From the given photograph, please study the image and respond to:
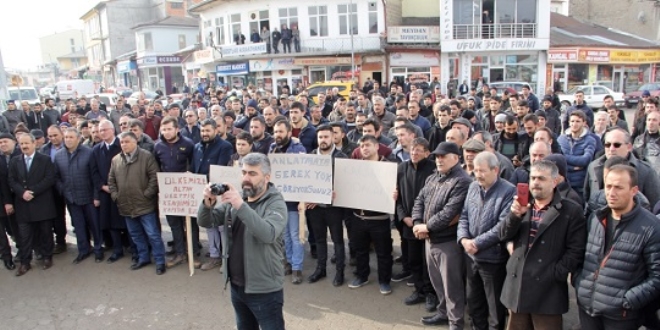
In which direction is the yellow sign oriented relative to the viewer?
toward the camera

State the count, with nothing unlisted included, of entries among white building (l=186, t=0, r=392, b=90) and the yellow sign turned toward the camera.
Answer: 2

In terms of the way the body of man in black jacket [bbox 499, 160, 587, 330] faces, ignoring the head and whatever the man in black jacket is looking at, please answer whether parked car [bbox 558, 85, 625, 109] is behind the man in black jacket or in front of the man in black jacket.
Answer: behind

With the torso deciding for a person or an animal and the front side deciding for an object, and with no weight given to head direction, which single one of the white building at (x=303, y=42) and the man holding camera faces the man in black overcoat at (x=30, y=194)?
the white building

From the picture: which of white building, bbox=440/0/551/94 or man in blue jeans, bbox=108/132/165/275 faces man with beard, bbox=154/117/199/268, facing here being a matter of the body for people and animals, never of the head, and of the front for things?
the white building

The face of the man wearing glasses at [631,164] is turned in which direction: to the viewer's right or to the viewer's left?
to the viewer's left

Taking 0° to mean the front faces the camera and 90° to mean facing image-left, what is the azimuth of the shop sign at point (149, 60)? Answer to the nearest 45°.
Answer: approximately 45°

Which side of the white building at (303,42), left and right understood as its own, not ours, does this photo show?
front

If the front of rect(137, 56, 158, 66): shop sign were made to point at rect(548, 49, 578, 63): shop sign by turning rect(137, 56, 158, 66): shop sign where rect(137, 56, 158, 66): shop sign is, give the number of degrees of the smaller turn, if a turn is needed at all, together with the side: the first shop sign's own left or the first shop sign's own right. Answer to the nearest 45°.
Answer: approximately 90° to the first shop sign's own left

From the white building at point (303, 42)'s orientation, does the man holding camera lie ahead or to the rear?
ahead
